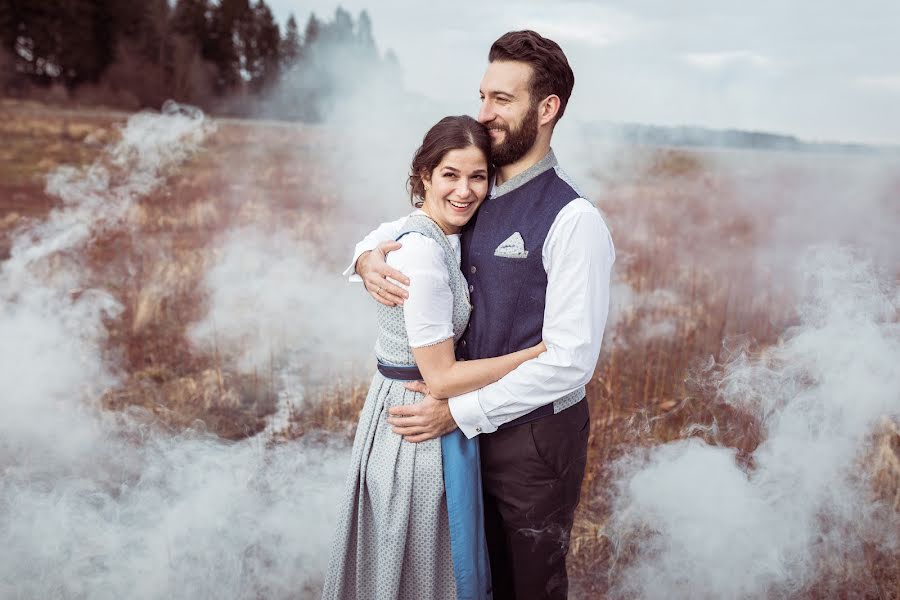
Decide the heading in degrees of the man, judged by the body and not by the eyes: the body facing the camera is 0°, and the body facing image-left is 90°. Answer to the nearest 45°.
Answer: approximately 45°

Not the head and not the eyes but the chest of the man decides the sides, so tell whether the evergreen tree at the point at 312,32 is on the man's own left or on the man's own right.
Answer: on the man's own right
